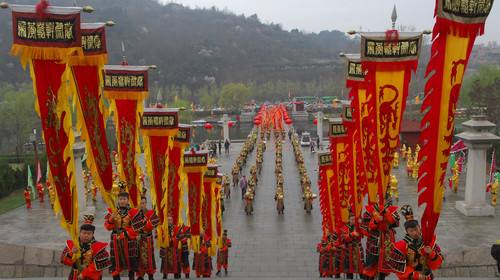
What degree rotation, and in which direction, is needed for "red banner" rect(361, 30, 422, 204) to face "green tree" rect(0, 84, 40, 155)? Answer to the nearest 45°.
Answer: approximately 135° to its right

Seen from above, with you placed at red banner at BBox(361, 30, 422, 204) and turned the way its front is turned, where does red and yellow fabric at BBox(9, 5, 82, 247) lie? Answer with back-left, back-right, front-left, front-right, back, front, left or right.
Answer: front-right

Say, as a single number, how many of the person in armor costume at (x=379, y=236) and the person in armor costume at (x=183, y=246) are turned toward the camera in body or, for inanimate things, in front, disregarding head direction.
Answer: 2

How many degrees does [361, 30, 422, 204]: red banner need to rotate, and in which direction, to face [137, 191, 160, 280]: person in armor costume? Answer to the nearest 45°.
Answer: approximately 90° to its right

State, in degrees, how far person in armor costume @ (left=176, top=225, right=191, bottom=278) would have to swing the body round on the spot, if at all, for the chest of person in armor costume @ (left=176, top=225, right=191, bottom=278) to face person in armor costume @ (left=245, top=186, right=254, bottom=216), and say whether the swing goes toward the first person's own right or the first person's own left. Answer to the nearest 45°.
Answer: approximately 180°

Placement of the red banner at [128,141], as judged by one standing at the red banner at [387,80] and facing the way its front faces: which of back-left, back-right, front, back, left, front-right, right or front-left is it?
right

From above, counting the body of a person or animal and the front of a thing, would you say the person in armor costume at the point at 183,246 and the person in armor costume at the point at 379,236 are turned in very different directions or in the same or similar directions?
same or similar directions

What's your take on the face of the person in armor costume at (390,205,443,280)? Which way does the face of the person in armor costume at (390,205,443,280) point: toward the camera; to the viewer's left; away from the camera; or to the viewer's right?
toward the camera

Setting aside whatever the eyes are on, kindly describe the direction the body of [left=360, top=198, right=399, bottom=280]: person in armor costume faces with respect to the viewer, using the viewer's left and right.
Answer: facing the viewer

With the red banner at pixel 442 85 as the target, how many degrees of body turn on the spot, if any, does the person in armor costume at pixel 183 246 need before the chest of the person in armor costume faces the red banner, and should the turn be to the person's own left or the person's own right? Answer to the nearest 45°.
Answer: approximately 45° to the person's own left

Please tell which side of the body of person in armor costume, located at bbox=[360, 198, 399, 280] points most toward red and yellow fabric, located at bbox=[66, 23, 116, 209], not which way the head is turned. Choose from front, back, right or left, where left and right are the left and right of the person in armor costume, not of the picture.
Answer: right

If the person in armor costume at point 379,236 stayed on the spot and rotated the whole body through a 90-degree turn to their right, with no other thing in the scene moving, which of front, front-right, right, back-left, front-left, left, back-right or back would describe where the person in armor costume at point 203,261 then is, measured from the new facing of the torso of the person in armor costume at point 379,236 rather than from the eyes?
front-right

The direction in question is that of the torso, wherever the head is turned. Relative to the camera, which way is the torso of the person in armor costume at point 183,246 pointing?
toward the camera
